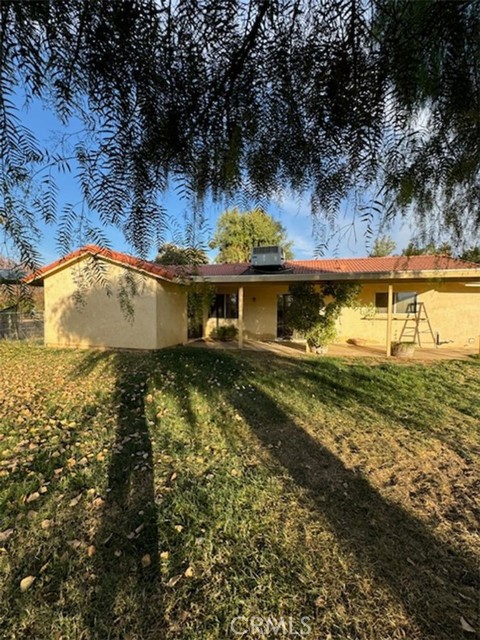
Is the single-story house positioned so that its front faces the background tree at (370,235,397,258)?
no

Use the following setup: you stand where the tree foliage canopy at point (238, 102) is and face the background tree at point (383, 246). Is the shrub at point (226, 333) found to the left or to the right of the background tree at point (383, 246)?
left

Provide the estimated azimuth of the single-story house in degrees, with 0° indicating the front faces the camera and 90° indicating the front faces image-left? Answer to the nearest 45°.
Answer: approximately 0°

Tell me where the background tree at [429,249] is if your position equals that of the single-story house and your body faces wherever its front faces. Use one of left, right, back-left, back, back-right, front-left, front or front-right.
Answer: front

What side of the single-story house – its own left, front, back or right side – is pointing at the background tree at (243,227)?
front
